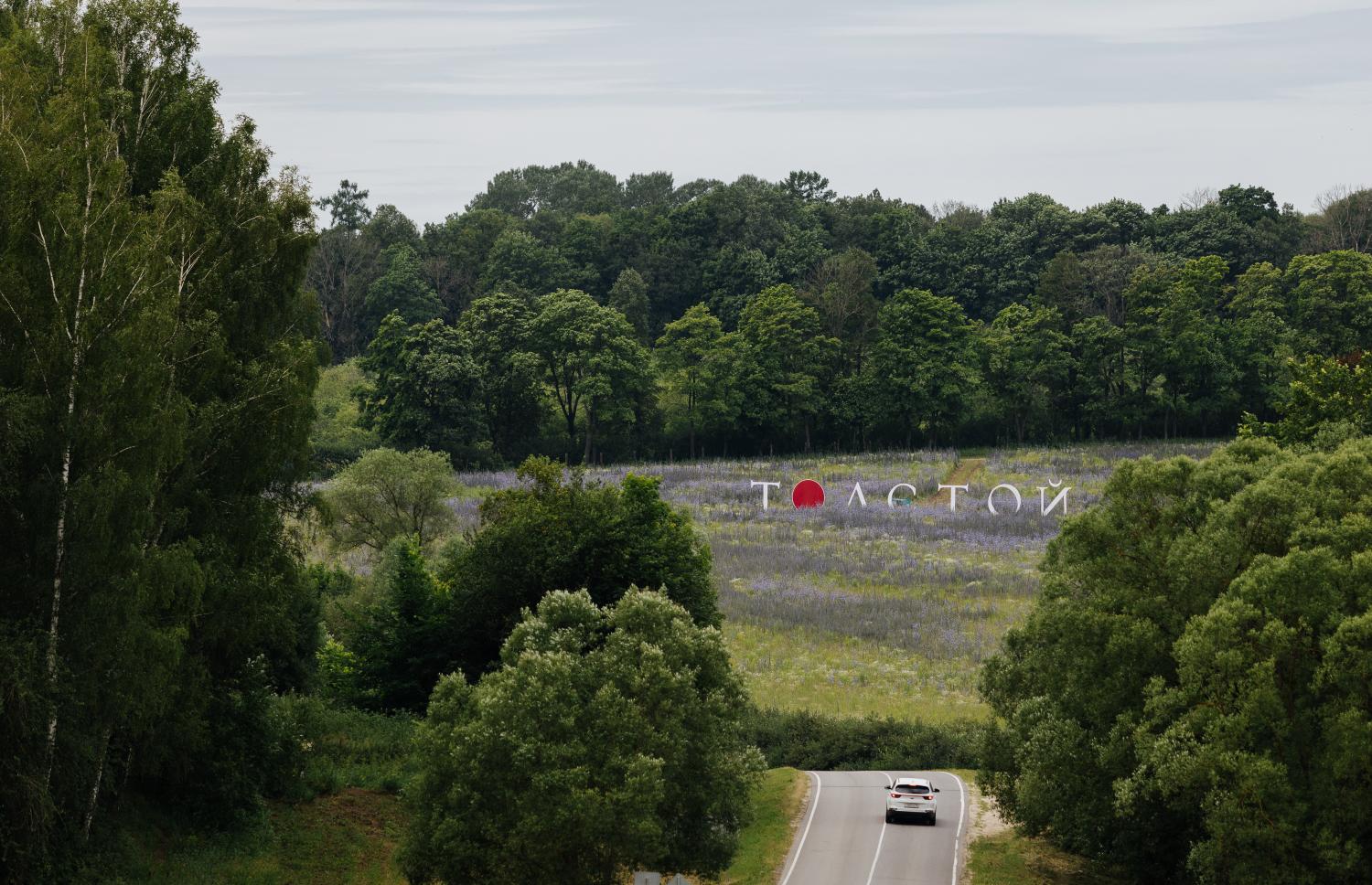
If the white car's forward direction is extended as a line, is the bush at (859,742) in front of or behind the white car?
in front

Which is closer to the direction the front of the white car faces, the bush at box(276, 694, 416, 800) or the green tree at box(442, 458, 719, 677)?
the green tree

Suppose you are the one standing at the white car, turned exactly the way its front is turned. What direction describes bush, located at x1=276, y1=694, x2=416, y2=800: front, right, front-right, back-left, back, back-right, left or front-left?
left

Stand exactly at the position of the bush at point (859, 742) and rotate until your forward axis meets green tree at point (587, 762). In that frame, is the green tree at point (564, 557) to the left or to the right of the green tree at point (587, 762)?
right

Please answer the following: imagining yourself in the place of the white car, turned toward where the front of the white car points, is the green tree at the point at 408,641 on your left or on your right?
on your left

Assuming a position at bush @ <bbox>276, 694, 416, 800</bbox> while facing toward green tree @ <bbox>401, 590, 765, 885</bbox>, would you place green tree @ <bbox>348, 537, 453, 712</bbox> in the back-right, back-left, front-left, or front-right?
back-left

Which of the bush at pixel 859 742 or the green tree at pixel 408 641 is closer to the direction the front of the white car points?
the bush

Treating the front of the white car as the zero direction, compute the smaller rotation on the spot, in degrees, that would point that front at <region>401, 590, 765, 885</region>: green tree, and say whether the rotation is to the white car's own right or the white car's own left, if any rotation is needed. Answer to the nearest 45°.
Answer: approximately 135° to the white car's own left

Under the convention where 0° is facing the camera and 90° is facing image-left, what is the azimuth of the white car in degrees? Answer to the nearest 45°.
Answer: approximately 180°

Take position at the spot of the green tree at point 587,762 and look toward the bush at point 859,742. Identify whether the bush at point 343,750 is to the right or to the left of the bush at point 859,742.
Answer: left
